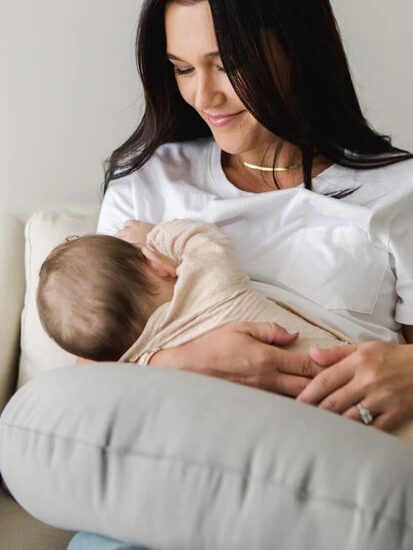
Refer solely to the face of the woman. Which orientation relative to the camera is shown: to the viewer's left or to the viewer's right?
to the viewer's left

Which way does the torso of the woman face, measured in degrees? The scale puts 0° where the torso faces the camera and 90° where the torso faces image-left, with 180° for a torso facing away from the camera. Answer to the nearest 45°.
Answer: approximately 0°
